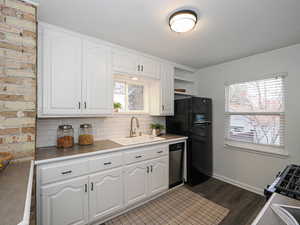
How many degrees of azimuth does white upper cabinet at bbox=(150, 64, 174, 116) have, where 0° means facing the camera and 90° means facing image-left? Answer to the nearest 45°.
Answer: approximately 315°

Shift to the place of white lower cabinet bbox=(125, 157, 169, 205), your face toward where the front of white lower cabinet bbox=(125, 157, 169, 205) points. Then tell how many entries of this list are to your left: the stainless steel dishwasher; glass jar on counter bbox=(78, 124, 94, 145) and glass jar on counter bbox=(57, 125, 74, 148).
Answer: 1

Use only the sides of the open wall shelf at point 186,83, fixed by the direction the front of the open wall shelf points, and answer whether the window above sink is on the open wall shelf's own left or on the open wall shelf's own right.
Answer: on the open wall shelf's own right

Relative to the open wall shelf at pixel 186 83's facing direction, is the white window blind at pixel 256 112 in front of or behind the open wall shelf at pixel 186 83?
in front

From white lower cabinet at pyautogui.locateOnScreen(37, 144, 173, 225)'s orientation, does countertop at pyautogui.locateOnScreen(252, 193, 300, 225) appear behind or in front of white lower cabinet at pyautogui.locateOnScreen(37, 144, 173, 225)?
in front

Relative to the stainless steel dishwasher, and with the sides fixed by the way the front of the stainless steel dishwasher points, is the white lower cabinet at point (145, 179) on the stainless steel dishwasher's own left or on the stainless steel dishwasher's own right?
on the stainless steel dishwasher's own right

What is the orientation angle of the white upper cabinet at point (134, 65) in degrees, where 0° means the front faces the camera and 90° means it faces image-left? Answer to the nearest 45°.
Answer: approximately 315°

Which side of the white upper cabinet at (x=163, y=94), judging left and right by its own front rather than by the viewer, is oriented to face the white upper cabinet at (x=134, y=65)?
right

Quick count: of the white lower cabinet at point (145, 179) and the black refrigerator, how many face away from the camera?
0

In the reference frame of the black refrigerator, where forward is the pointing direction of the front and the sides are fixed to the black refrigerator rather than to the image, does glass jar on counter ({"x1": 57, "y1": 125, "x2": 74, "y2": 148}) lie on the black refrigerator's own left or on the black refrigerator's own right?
on the black refrigerator's own right

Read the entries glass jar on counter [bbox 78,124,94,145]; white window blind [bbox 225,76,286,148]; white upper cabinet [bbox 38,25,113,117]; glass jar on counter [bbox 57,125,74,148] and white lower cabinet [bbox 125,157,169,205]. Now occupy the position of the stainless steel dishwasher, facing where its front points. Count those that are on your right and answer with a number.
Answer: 4
